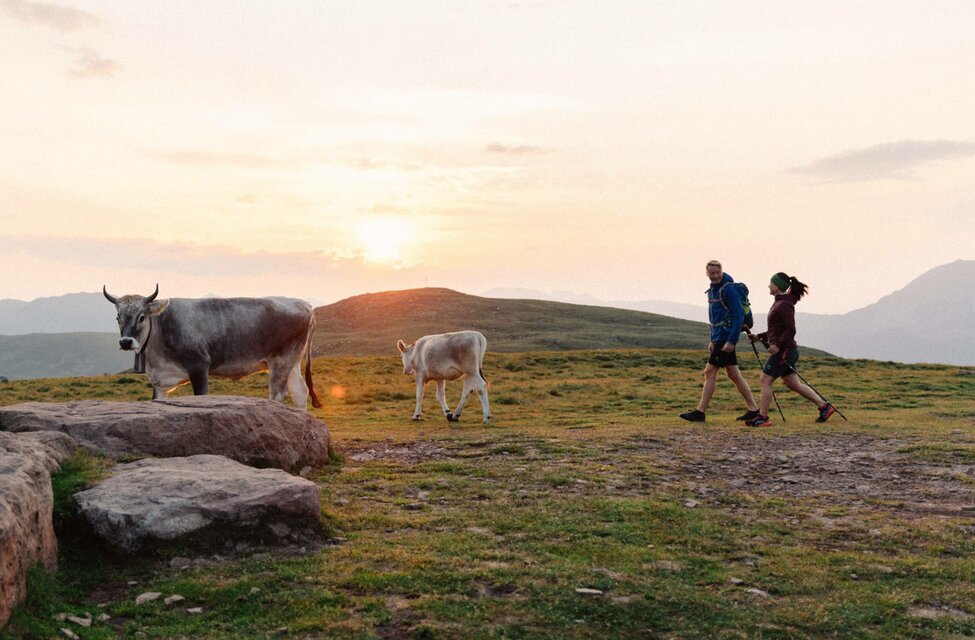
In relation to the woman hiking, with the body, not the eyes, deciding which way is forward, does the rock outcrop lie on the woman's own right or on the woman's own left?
on the woman's own left

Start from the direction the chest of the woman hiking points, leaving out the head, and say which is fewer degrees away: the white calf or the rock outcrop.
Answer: the white calf

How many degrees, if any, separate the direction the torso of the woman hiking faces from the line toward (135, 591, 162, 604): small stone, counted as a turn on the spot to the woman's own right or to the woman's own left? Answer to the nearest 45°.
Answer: approximately 90° to the woman's own left

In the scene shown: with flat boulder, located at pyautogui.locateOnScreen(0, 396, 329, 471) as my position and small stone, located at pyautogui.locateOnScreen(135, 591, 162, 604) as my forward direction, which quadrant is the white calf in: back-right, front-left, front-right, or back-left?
back-left

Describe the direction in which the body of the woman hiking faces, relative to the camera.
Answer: to the viewer's left

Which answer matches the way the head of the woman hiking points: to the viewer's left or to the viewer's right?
to the viewer's left
